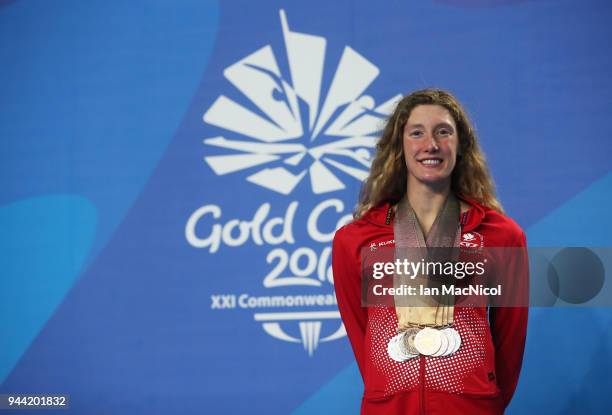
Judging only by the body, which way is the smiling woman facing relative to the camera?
toward the camera
